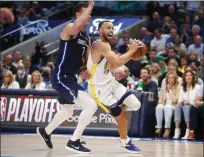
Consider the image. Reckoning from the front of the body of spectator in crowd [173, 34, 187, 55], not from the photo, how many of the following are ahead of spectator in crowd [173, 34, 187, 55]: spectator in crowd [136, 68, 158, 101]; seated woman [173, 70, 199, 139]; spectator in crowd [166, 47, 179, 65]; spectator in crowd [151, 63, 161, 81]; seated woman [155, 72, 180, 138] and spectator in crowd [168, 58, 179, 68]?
6

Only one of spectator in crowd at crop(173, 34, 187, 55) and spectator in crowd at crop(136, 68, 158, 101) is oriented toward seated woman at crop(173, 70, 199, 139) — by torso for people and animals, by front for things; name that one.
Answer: spectator in crowd at crop(173, 34, 187, 55)

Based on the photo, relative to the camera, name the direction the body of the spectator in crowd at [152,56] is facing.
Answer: toward the camera

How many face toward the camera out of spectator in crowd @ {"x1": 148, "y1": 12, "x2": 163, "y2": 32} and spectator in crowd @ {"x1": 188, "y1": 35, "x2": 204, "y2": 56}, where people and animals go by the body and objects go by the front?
2

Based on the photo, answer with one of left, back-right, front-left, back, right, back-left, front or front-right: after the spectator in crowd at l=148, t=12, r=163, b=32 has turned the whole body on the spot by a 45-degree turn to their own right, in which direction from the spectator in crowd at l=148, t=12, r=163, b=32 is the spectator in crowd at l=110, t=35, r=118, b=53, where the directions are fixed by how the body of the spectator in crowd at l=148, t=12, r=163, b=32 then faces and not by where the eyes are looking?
front

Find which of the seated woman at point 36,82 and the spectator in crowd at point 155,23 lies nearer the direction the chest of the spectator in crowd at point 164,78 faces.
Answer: the seated woman

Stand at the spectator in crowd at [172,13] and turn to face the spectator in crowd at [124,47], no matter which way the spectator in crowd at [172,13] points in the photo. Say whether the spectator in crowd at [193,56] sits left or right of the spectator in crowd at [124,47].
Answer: left

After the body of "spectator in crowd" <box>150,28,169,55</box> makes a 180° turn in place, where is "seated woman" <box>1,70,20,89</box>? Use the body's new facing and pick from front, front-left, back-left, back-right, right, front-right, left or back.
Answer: back-left

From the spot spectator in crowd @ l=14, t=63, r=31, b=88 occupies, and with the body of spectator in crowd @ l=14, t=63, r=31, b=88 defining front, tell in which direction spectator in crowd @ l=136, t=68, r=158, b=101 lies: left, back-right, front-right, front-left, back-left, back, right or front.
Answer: front-left

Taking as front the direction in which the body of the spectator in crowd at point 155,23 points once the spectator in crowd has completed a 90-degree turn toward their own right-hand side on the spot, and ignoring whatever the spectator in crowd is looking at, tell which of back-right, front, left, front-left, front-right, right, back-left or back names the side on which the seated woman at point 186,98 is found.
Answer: left

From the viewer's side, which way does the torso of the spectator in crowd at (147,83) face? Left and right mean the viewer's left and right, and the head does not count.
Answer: facing the viewer and to the left of the viewer

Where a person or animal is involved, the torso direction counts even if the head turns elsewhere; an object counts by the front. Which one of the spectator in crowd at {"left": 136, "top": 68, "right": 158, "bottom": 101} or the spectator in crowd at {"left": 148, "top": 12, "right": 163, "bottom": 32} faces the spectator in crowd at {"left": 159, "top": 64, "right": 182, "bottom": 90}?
the spectator in crowd at {"left": 148, "top": 12, "right": 163, "bottom": 32}

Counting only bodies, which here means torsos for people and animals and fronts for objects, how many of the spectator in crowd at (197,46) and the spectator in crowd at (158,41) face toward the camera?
2

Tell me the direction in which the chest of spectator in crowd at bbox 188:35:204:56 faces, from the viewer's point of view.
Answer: toward the camera

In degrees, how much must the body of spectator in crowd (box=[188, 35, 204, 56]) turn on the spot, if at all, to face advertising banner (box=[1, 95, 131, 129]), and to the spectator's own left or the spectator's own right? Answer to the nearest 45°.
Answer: approximately 45° to the spectator's own right

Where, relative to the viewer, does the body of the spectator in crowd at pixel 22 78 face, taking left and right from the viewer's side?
facing the viewer
